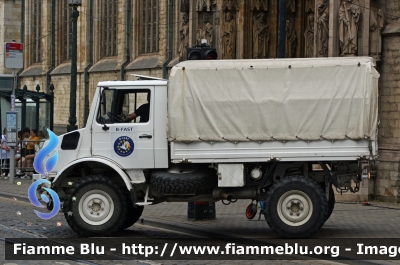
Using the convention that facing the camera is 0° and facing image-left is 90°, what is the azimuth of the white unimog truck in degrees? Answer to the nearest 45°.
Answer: approximately 90°

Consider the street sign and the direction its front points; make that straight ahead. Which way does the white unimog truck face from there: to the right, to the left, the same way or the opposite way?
to the right

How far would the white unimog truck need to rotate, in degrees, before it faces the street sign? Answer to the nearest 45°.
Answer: approximately 45° to its right

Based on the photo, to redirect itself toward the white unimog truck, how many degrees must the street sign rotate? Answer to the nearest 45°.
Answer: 0° — it already faces it

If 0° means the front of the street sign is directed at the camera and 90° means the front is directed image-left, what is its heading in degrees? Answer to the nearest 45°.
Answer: approximately 0°

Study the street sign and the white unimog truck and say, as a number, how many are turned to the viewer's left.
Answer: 1
